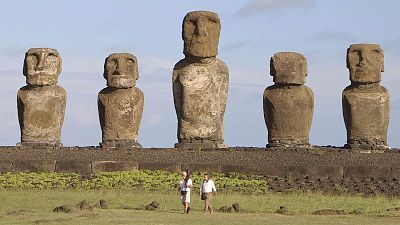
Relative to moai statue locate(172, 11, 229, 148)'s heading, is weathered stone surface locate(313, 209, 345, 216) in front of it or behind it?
in front

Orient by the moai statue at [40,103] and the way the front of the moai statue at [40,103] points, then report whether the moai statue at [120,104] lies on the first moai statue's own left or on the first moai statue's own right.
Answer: on the first moai statue's own left

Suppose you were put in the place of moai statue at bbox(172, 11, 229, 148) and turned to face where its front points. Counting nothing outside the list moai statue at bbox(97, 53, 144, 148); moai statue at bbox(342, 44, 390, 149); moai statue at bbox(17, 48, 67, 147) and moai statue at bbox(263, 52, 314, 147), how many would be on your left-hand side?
2

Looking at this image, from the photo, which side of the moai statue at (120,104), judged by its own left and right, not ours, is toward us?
front

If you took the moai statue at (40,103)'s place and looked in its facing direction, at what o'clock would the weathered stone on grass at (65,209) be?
The weathered stone on grass is roughly at 12 o'clock from the moai statue.

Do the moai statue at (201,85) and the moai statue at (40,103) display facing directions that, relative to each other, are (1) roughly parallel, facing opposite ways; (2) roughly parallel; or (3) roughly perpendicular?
roughly parallel

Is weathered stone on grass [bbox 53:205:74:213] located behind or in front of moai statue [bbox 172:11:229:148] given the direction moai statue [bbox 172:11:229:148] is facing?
in front

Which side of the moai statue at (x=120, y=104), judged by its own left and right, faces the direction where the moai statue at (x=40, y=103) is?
right

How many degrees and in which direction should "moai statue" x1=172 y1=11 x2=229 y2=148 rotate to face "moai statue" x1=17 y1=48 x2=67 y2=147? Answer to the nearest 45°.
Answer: approximately 90° to its right

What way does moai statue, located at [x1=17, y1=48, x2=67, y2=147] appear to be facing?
toward the camera

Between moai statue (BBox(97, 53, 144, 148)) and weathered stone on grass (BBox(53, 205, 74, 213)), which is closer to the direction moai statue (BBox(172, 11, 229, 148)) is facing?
the weathered stone on grass

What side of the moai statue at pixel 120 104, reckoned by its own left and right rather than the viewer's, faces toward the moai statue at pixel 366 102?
left

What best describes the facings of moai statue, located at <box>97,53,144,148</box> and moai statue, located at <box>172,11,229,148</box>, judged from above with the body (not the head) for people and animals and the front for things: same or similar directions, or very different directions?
same or similar directions

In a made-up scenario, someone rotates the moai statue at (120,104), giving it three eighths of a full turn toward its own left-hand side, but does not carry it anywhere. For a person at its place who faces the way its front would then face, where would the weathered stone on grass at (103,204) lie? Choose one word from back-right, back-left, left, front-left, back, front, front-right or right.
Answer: back-right

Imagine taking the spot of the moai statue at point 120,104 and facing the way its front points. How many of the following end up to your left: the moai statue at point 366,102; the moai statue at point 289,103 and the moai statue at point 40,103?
2
